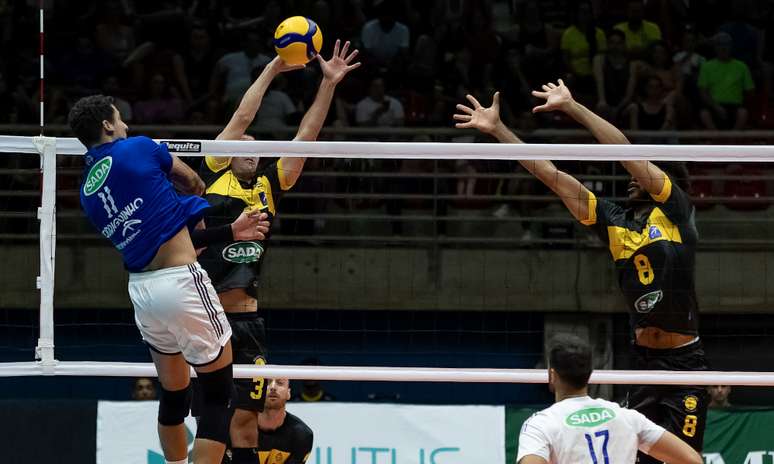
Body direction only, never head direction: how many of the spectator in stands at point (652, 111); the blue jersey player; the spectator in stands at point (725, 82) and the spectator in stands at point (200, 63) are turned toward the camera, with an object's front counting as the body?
3

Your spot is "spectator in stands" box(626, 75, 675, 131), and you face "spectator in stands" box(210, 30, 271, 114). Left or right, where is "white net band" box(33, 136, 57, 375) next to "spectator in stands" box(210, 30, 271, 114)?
left

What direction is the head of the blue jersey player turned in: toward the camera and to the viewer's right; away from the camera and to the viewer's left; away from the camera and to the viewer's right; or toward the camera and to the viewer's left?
away from the camera and to the viewer's right

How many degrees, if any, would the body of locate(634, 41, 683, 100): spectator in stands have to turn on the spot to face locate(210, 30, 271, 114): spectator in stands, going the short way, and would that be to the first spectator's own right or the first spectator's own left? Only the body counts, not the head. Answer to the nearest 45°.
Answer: approximately 90° to the first spectator's own right

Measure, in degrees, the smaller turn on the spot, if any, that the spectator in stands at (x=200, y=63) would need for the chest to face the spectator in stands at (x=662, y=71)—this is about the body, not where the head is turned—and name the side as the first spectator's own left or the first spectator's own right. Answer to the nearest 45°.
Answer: approximately 90° to the first spectator's own left

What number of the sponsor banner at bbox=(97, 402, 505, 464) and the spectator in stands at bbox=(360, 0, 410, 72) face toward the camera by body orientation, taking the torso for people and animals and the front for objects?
2

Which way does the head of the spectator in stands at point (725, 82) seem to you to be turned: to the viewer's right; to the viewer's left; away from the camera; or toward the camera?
toward the camera

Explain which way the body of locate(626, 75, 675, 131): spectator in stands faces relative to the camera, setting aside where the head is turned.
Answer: toward the camera

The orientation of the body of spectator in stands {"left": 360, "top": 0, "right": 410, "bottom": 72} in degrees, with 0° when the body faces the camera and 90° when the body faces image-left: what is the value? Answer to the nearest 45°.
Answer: approximately 0°

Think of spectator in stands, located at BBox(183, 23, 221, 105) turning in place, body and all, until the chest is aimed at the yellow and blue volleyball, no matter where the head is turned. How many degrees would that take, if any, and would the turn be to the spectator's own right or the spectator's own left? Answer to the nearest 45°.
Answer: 0° — they already face it

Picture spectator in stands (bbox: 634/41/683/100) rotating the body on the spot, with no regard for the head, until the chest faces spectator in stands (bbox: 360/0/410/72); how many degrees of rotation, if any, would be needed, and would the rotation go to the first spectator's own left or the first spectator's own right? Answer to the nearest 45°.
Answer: approximately 90° to the first spectator's own right

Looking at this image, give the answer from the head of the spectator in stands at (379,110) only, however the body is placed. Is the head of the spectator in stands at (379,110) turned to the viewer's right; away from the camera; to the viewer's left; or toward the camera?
toward the camera
